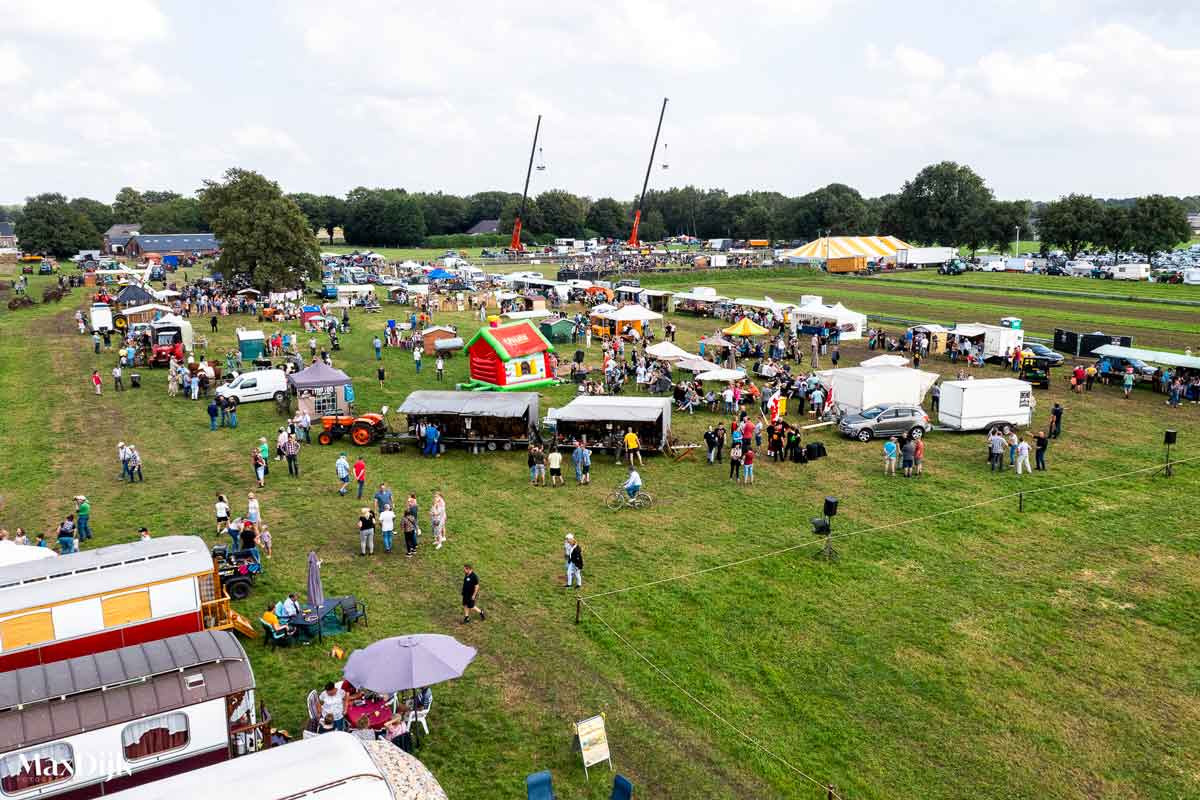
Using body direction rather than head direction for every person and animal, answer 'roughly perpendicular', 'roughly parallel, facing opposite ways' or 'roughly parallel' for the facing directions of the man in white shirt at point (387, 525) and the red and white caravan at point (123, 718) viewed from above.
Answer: roughly perpendicular

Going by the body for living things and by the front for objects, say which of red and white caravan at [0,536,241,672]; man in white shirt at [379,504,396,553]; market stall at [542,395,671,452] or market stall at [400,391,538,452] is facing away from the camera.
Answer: the man in white shirt

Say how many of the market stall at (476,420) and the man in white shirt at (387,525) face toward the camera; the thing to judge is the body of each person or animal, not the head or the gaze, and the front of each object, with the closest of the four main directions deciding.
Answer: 1

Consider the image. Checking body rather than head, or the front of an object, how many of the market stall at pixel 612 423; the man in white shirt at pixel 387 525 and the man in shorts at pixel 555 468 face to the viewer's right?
0

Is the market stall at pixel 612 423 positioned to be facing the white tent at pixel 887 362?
no

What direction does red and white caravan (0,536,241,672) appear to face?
to the viewer's right

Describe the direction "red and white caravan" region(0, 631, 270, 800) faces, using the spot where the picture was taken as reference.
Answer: facing to the right of the viewer

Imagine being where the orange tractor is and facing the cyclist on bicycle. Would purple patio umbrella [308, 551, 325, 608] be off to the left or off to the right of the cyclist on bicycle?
right

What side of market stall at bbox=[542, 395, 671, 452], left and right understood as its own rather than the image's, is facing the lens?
front

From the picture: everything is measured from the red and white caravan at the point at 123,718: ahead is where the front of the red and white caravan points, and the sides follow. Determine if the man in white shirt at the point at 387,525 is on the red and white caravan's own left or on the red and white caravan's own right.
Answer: on the red and white caravan's own left

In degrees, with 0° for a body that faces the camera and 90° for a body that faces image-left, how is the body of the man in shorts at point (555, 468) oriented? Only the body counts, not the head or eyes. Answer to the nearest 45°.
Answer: approximately 180°

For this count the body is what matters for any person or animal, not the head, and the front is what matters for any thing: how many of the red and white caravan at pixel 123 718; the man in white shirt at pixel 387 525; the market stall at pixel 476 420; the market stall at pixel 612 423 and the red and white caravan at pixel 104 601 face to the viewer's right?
2

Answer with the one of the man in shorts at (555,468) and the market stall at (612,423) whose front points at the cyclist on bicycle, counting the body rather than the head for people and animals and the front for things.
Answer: the market stall

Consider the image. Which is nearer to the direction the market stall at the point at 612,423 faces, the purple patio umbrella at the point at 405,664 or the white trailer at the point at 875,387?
the purple patio umbrella

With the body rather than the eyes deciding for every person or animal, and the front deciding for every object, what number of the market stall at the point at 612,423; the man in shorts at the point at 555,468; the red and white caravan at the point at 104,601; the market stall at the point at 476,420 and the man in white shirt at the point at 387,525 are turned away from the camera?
2

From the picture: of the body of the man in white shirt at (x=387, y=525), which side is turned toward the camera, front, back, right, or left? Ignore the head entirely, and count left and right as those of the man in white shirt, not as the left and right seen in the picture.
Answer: back

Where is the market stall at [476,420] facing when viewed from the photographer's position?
facing the viewer

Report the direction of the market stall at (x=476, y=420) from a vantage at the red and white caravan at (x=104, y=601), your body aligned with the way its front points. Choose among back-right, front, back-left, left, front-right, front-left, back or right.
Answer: front-left
